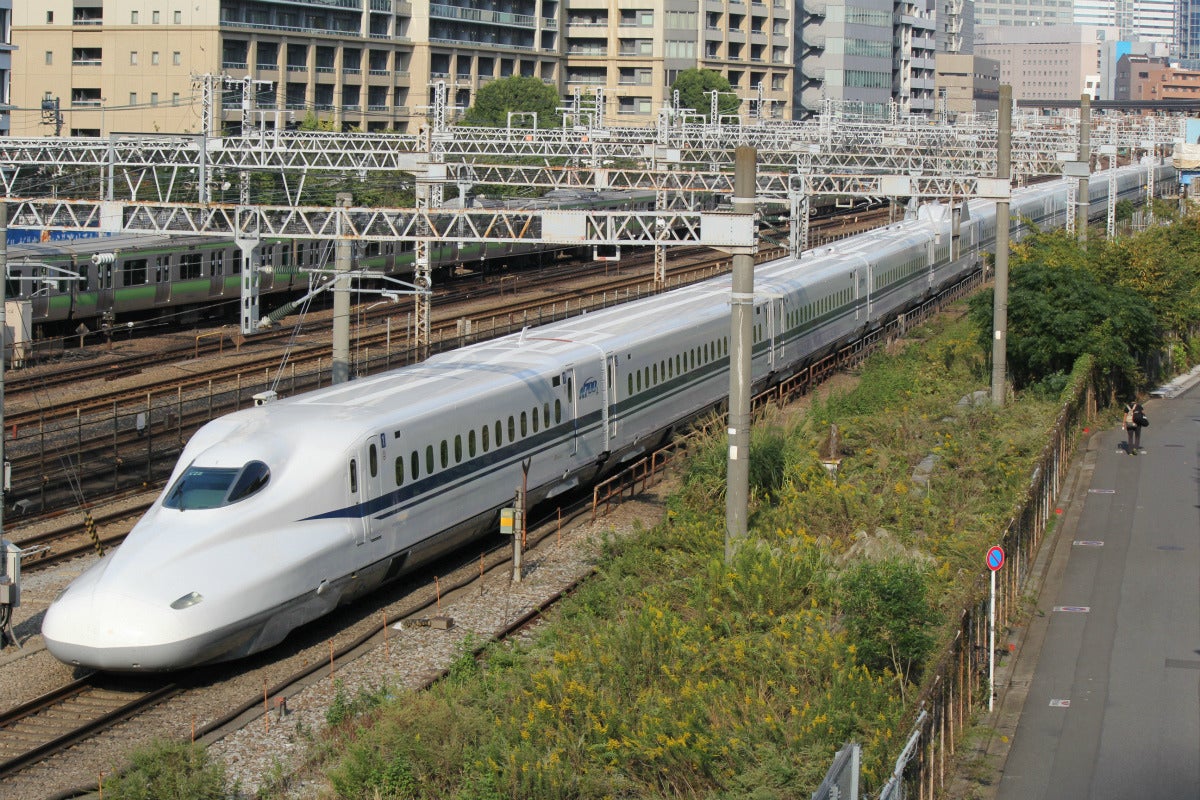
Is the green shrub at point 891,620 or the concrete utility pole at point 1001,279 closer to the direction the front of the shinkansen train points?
the green shrub

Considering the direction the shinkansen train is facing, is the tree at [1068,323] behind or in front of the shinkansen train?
behind

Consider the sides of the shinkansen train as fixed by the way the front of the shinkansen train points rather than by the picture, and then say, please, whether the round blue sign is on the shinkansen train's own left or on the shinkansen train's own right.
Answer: on the shinkansen train's own left

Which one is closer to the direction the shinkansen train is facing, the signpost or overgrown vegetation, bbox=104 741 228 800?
the overgrown vegetation

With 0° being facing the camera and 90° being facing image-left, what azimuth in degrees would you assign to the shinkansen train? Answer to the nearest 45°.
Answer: approximately 45°

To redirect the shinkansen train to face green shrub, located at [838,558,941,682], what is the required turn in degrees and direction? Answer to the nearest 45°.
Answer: approximately 90° to its left

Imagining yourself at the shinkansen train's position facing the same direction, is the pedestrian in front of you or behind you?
behind
